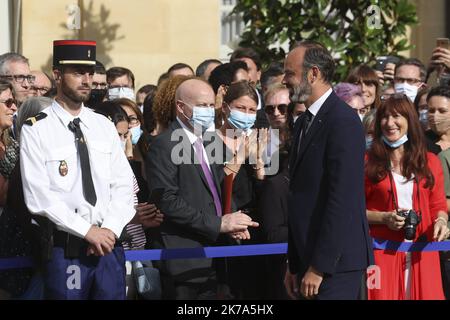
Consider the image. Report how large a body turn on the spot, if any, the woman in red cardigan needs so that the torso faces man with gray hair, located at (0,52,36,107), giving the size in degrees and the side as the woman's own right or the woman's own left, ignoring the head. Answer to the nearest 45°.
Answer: approximately 90° to the woman's own right

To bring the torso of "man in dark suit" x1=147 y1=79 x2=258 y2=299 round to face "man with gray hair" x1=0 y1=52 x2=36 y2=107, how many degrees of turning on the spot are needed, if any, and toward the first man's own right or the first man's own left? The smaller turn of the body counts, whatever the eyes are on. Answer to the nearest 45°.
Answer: approximately 180°

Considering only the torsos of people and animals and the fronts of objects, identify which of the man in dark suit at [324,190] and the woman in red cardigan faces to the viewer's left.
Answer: the man in dark suit

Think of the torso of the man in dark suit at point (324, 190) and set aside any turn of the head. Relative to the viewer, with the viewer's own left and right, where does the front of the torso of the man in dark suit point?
facing to the left of the viewer

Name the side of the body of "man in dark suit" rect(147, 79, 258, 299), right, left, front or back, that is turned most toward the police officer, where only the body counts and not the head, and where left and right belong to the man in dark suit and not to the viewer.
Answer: right

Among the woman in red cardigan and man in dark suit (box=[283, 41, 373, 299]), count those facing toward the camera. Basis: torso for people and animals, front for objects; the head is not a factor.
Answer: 1

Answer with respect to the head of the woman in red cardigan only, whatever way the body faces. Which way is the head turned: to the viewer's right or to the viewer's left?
to the viewer's left
